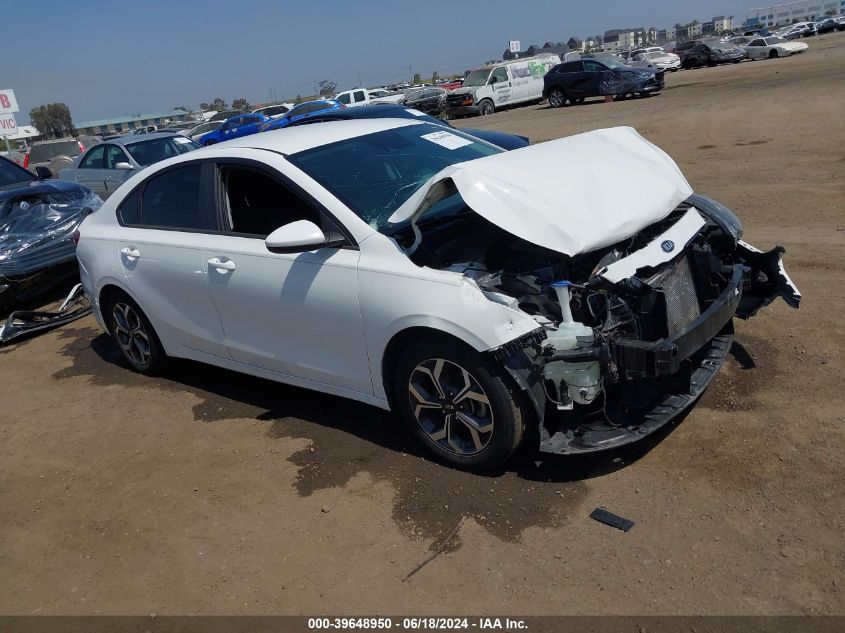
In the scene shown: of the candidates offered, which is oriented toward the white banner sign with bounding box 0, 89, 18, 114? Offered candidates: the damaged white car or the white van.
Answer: the white van

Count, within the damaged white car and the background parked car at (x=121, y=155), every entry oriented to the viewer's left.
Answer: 0

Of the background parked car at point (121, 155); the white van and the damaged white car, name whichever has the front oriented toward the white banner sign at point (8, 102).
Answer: the white van

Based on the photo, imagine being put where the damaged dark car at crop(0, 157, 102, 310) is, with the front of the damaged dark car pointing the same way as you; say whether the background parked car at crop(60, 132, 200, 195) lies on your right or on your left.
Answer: on your left

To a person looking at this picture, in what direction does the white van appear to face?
facing the viewer and to the left of the viewer

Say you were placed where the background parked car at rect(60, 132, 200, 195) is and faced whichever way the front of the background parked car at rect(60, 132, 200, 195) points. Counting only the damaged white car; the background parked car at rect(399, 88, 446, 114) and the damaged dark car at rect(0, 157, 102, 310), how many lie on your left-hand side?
1

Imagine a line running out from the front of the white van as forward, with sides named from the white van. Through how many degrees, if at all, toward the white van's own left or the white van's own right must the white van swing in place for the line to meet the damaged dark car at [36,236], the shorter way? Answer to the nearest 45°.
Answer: approximately 45° to the white van's own left

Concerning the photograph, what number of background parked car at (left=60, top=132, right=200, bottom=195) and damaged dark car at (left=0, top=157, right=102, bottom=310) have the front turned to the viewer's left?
0

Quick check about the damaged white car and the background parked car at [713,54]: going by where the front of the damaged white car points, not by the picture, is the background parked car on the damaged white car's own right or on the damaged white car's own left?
on the damaged white car's own left

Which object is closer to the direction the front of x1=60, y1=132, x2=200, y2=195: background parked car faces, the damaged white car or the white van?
the damaged white car

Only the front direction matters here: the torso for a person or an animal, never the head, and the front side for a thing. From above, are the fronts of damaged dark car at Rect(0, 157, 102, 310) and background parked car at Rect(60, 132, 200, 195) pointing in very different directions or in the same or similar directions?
same or similar directions

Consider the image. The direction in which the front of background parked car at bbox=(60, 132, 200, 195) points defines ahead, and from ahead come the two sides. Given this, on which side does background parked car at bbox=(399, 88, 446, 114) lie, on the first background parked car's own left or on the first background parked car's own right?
on the first background parked car's own left

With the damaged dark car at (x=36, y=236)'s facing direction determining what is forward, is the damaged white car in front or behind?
in front

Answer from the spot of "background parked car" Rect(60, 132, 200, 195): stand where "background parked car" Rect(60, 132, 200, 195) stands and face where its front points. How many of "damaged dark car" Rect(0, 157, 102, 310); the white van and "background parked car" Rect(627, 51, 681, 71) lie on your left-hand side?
2

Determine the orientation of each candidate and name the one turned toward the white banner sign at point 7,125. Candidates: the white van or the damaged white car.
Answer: the white van

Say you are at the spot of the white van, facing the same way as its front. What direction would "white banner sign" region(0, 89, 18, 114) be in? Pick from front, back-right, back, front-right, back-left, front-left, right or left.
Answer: front

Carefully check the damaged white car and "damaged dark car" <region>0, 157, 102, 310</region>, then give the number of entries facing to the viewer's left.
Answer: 0

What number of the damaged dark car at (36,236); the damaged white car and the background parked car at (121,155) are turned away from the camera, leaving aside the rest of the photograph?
0

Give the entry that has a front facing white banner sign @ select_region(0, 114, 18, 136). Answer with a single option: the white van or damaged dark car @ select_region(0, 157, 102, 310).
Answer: the white van

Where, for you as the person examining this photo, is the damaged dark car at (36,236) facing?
facing the viewer and to the right of the viewer

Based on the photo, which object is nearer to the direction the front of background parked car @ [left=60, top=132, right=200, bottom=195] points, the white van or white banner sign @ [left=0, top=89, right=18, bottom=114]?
the white van
